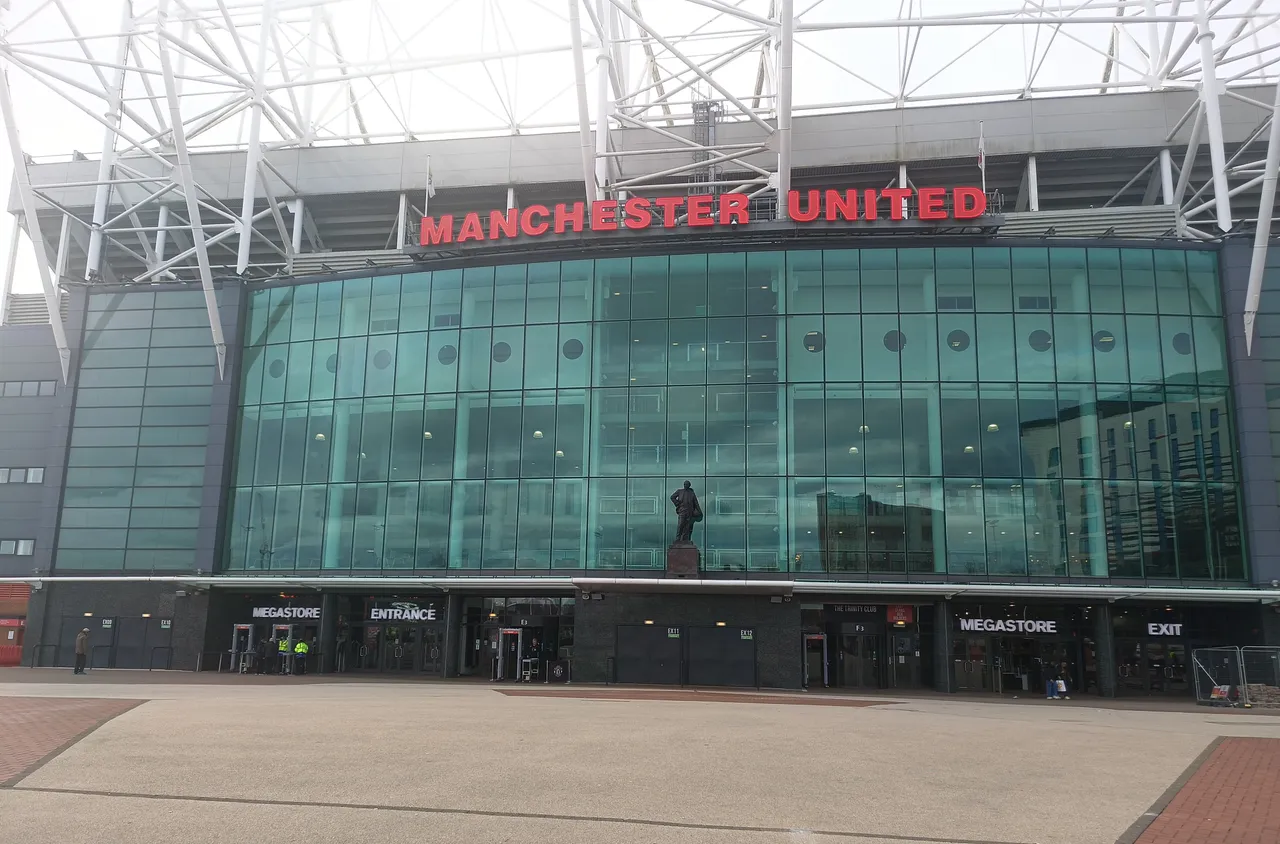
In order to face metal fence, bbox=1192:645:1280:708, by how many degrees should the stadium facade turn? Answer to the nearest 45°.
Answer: approximately 90° to its left

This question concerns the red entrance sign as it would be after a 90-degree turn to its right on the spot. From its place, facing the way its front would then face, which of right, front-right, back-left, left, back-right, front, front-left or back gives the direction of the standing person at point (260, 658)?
front

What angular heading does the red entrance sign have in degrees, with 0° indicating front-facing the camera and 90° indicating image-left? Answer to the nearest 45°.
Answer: approximately 0°

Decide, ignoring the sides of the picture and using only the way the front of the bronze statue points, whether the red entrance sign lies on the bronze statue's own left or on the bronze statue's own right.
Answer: on the bronze statue's own left

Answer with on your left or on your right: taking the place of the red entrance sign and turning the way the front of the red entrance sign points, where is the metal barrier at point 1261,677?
on your left

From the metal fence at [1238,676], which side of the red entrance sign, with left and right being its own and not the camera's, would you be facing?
left

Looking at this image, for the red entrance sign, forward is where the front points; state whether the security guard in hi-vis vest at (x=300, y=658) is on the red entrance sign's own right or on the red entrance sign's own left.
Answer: on the red entrance sign's own right

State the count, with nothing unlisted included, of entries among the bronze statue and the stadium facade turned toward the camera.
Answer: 2

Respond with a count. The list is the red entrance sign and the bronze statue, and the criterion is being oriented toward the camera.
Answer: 2
